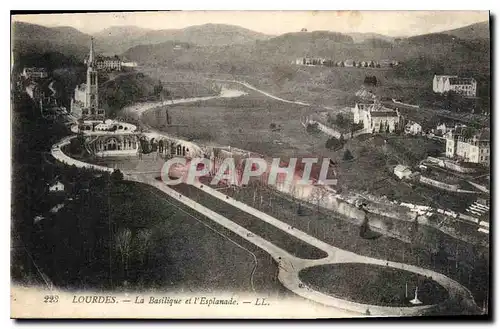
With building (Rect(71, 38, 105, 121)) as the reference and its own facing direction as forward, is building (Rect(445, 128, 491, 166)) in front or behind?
in front

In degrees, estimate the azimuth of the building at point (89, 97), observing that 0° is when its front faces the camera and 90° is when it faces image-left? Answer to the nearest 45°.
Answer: approximately 315°
